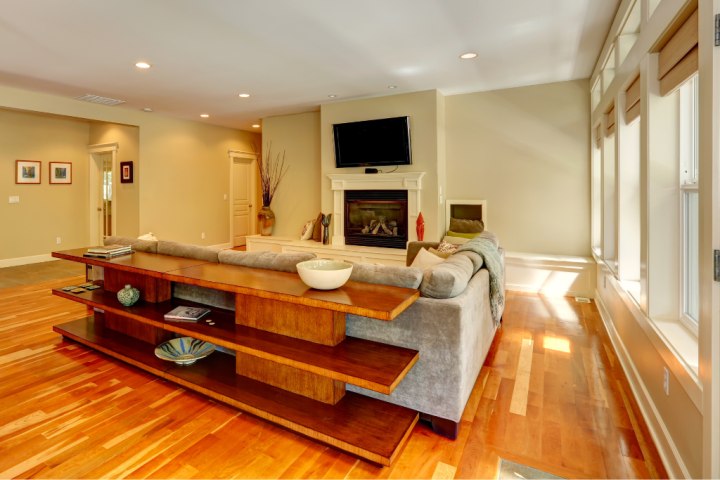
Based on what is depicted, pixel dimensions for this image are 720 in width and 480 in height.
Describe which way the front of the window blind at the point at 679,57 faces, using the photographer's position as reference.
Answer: facing to the left of the viewer

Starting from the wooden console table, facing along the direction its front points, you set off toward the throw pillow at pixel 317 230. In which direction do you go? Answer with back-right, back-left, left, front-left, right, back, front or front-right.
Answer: back-right

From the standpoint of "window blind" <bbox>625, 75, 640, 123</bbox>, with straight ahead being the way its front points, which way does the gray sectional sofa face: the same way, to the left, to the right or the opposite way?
to the right

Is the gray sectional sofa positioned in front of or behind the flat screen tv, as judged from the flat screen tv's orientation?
in front

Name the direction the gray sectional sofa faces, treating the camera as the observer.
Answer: facing away from the viewer and to the right of the viewer

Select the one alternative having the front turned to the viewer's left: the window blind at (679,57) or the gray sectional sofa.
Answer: the window blind

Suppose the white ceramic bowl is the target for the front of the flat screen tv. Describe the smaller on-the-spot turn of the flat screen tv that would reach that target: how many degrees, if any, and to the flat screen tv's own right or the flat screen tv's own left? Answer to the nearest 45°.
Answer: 0° — it already faces it

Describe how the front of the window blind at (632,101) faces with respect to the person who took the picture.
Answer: facing to the left of the viewer
